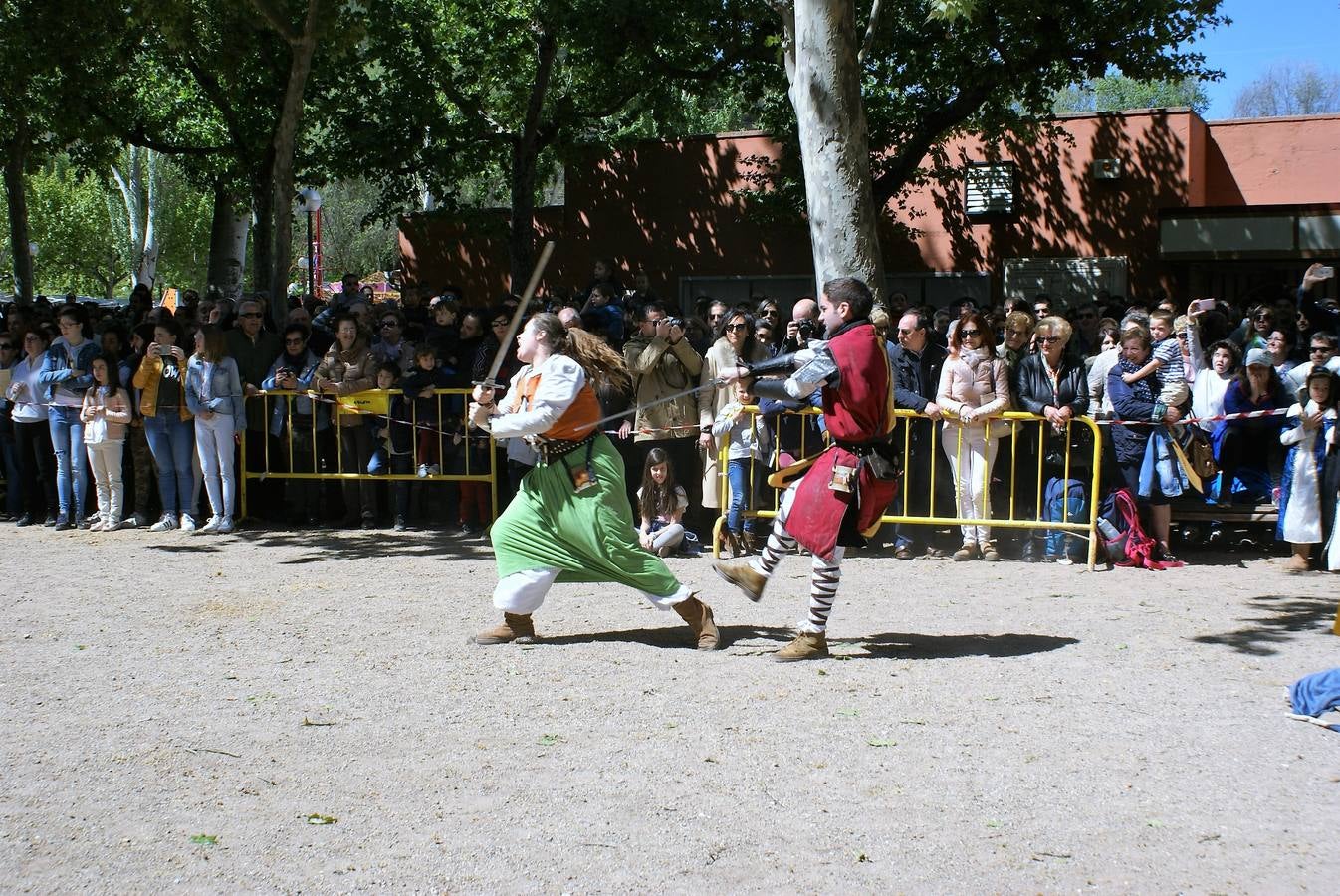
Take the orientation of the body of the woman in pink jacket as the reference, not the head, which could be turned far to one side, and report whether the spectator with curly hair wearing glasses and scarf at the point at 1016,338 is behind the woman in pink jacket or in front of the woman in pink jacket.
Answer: behind

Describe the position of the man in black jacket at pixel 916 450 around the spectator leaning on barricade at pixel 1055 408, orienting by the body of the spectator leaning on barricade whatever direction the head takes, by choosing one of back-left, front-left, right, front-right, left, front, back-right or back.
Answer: right

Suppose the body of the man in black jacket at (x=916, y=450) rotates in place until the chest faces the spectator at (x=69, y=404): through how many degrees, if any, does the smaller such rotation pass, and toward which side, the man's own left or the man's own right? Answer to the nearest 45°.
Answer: approximately 90° to the man's own right

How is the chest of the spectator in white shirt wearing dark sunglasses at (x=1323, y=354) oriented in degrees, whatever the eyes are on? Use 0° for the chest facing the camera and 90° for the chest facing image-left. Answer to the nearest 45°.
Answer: approximately 45°

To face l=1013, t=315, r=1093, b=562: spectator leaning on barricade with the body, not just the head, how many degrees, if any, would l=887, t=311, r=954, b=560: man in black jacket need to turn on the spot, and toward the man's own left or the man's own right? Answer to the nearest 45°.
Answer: approximately 90° to the man's own left

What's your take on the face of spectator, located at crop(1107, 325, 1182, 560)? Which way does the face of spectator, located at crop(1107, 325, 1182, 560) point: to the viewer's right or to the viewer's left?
to the viewer's left

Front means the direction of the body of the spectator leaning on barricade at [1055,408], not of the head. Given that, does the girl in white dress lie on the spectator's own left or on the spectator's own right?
on the spectator's own left

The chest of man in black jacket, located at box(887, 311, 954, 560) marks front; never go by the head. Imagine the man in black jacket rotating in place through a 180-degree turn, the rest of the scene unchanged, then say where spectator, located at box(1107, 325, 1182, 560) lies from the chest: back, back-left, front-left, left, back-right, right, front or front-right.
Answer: right

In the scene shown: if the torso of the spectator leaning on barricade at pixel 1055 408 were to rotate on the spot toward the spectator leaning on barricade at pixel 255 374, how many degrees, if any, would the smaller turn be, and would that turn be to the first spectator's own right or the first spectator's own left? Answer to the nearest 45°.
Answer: approximately 90° to the first spectator's own right

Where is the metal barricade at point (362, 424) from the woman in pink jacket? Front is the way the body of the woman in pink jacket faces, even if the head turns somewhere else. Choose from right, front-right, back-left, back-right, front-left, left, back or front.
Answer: right
